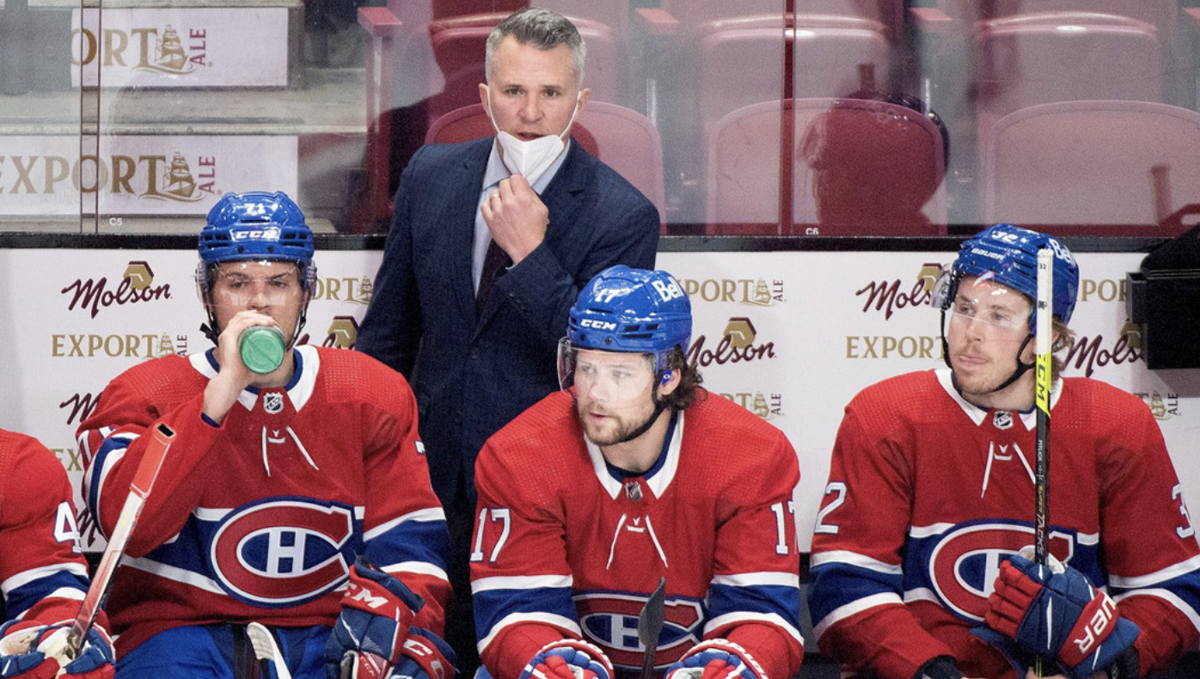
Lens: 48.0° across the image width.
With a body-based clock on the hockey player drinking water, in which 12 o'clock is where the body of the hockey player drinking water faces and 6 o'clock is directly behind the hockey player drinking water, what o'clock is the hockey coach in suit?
The hockey coach in suit is roughly at 8 o'clock from the hockey player drinking water.

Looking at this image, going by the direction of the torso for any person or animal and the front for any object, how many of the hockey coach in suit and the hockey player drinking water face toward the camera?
2

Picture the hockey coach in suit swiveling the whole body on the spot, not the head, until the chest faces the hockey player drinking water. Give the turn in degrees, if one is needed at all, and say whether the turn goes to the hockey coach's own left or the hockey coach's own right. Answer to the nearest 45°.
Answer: approximately 45° to the hockey coach's own right

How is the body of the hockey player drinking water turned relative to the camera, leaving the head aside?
toward the camera

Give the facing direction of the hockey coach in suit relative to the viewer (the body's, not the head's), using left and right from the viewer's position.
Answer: facing the viewer
